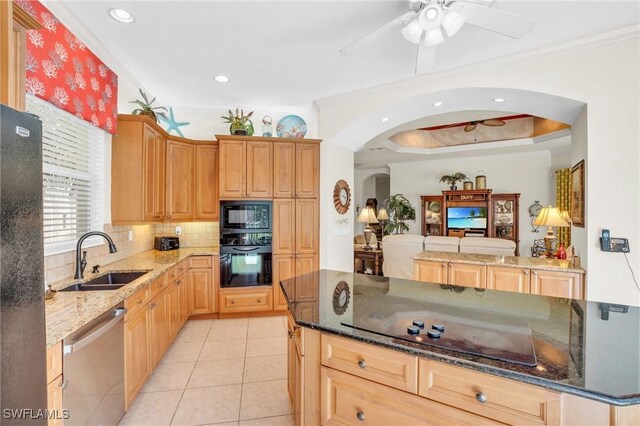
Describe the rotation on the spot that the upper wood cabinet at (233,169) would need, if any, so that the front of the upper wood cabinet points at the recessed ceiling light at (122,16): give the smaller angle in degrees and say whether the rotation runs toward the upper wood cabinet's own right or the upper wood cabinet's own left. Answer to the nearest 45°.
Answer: approximately 45° to the upper wood cabinet's own right

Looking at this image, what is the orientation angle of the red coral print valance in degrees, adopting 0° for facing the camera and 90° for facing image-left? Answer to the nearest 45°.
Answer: approximately 315°

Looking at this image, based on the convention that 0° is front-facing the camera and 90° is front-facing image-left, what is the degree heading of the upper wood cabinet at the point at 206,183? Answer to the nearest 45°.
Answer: approximately 0°

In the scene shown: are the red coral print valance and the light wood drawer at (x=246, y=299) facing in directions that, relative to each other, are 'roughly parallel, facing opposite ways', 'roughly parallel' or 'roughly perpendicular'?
roughly perpendicular

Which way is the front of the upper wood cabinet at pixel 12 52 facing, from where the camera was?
facing to the right of the viewer

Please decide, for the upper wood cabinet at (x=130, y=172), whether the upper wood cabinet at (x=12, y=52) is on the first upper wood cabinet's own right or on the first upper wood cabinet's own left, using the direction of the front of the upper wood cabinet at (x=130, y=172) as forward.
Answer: on the first upper wood cabinet's own right

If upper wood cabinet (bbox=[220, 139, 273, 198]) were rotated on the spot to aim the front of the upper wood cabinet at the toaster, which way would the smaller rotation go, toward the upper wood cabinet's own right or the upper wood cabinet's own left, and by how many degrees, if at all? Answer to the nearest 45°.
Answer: approximately 90° to the upper wood cabinet's own right

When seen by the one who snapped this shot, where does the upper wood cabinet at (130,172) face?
facing to the right of the viewer
